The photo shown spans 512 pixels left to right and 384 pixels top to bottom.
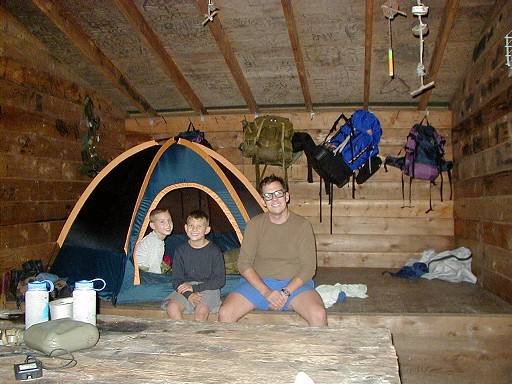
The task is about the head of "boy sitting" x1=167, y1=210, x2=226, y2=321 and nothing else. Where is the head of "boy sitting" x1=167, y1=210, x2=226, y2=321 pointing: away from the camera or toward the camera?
toward the camera

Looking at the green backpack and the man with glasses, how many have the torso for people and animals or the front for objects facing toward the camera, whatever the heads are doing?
2

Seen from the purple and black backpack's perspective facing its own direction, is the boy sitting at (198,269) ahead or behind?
ahead

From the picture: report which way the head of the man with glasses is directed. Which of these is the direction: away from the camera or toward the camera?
toward the camera

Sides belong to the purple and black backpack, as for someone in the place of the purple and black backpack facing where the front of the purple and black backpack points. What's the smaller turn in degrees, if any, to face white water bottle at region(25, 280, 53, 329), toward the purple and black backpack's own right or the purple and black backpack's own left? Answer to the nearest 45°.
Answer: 0° — it already faces it

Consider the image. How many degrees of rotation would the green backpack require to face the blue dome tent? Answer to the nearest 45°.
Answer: approximately 45° to its right

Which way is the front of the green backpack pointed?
toward the camera

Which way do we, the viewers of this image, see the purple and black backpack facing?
facing the viewer

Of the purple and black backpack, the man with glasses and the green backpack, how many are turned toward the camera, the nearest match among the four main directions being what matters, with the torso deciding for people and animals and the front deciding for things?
3

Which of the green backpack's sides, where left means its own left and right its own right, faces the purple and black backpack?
left

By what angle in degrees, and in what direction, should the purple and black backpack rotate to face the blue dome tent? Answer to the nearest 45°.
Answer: approximately 45° to its right

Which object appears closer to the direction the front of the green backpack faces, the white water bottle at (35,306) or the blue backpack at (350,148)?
the white water bottle

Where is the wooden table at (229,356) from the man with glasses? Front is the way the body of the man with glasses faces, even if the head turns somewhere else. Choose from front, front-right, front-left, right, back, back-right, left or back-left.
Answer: front

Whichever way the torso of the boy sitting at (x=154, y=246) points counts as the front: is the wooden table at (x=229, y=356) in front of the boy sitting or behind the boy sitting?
in front
